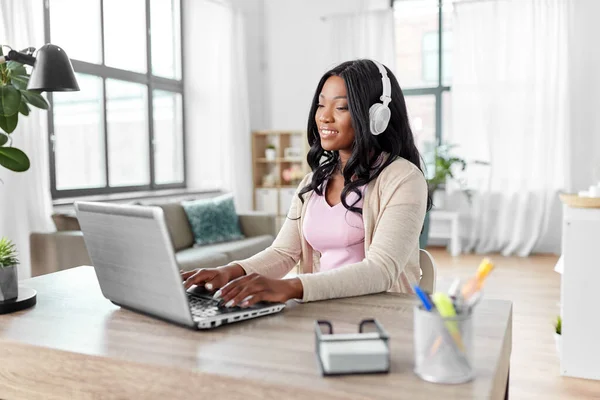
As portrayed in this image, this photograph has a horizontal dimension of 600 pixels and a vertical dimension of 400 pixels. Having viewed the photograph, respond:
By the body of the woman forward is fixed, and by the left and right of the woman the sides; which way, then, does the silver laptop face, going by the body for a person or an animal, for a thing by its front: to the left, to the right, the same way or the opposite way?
the opposite way

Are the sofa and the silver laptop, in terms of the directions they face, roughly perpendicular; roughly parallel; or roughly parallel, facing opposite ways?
roughly perpendicular

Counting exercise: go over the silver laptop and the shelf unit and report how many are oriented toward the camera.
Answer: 1

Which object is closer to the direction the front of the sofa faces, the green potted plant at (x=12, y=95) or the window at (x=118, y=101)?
the green potted plant

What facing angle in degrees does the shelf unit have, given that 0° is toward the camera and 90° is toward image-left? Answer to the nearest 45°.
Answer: approximately 0°
